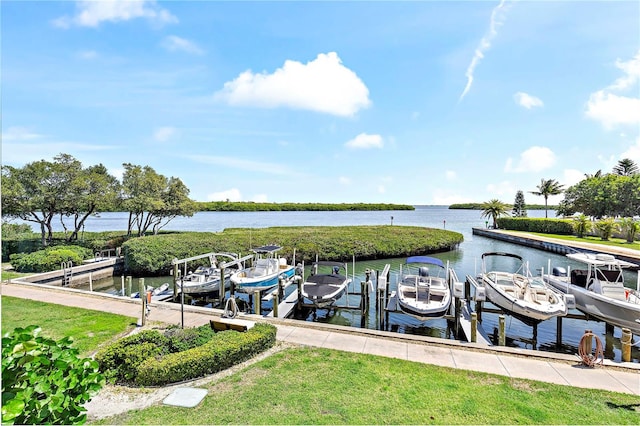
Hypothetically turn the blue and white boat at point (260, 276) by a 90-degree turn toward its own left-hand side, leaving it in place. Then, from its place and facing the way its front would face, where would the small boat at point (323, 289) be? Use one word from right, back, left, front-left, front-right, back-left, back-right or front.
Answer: front

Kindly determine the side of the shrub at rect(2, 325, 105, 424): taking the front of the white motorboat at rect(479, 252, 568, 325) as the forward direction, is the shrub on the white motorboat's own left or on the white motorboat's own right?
on the white motorboat's own right

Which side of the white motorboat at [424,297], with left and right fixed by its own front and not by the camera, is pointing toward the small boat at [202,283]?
right

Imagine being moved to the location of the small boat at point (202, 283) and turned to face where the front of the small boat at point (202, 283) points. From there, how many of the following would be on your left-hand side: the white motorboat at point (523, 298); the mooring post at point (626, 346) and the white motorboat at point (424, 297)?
3

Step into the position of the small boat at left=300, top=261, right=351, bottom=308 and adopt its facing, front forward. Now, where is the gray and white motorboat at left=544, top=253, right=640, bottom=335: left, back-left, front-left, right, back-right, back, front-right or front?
back-left

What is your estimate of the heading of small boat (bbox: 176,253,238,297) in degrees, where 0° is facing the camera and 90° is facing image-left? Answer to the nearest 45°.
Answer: approximately 45°

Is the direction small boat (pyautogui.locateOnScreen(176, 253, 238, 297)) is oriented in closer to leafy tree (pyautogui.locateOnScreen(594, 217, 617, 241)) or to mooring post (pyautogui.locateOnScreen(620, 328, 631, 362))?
the mooring post

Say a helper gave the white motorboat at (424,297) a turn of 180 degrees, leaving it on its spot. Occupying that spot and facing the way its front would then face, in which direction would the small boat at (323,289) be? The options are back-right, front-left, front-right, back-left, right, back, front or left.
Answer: left

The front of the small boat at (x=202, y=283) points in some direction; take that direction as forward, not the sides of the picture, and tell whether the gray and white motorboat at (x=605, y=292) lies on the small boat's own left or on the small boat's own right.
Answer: on the small boat's own left

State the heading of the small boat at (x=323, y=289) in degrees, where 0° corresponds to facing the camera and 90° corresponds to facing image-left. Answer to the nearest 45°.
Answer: approximately 45°

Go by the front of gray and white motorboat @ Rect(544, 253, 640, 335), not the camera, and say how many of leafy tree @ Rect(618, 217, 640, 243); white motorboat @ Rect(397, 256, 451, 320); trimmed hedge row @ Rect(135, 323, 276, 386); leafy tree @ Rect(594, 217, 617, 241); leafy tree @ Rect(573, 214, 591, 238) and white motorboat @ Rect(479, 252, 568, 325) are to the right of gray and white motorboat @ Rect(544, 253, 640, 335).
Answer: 3

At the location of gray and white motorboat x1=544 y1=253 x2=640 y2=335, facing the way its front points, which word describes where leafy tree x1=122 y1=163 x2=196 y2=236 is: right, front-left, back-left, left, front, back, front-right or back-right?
back-right

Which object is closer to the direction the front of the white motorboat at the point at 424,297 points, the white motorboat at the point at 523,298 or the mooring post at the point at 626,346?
the mooring post

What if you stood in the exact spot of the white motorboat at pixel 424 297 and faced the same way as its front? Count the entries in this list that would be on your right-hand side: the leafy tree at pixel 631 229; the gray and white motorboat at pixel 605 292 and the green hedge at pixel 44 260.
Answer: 1

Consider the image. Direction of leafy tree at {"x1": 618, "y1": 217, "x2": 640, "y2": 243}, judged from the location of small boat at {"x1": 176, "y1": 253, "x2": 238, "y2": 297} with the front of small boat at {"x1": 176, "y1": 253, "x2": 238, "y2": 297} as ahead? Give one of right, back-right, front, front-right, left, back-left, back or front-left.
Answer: back-left
